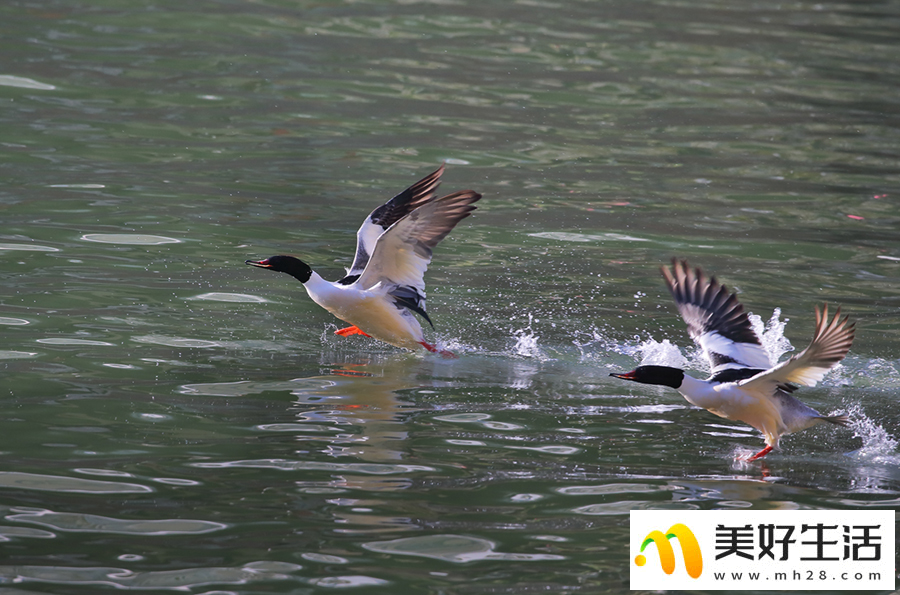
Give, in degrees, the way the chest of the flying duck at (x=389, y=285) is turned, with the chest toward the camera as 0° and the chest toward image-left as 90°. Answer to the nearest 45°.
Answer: approximately 90°

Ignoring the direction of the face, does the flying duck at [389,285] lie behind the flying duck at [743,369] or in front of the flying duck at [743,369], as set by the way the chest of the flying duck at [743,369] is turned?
in front

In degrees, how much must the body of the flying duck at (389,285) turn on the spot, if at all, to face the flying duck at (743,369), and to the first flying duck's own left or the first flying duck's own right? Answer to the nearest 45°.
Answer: approximately 135° to the first flying duck's own left

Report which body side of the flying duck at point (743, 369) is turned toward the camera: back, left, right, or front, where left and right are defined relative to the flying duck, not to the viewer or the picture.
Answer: left

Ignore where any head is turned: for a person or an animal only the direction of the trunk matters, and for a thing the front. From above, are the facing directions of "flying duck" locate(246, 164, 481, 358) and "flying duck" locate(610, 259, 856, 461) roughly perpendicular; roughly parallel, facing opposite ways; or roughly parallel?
roughly parallel

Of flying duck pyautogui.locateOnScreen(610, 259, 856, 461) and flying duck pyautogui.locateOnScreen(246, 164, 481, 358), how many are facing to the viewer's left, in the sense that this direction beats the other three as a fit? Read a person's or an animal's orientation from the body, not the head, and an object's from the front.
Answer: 2
